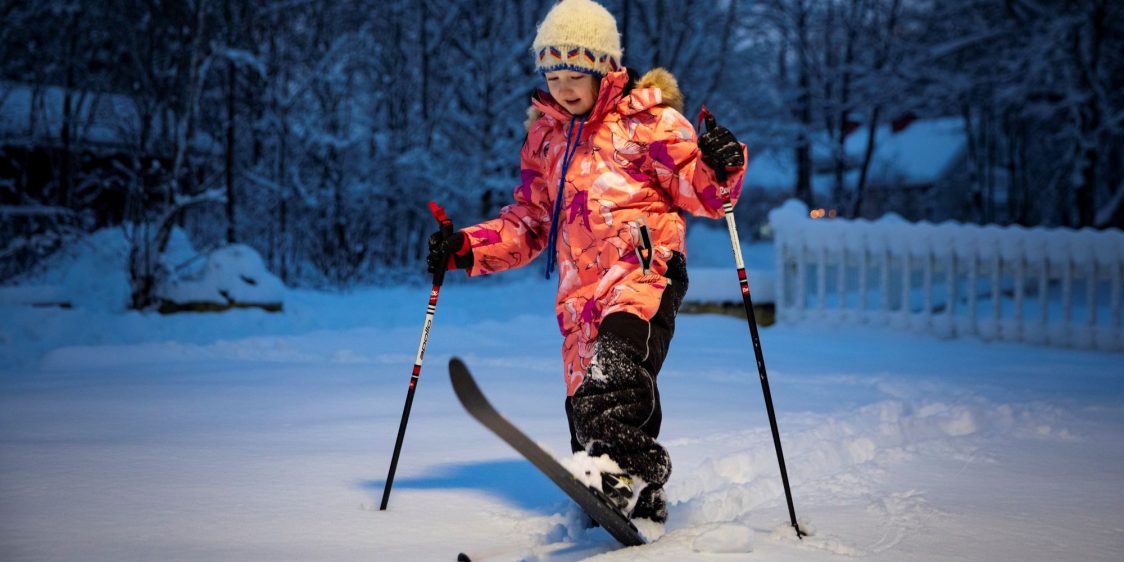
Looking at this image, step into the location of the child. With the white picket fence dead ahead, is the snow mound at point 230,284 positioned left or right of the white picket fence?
left

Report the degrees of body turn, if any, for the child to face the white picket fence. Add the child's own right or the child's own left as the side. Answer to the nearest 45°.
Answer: approximately 180°

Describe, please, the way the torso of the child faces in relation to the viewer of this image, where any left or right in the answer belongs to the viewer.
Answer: facing the viewer and to the left of the viewer

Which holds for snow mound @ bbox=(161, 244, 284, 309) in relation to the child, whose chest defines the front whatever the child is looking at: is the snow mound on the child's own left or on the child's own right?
on the child's own right

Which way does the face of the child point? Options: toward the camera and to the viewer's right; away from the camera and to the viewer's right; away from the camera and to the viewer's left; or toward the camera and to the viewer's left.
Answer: toward the camera and to the viewer's left
